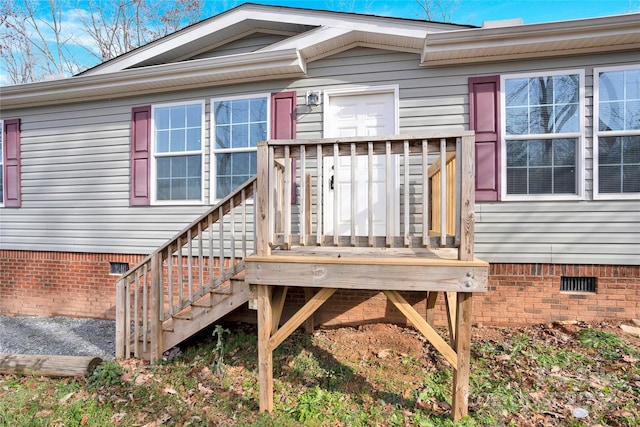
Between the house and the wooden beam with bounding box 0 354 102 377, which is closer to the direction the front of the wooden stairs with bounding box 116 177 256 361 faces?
the wooden beam

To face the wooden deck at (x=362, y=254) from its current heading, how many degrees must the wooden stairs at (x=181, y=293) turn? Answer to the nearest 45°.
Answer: approximately 135° to its left

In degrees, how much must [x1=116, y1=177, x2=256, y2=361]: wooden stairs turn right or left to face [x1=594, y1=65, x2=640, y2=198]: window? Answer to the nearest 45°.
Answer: approximately 180°

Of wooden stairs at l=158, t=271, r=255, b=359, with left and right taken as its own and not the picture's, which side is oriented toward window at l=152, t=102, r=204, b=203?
right

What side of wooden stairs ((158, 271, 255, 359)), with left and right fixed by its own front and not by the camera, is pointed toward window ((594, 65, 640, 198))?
back

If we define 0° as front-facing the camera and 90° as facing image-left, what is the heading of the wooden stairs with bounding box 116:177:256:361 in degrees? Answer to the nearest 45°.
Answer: approximately 90°

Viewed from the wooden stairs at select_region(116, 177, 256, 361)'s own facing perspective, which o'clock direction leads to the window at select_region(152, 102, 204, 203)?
The window is roughly at 3 o'clock from the wooden stairs.

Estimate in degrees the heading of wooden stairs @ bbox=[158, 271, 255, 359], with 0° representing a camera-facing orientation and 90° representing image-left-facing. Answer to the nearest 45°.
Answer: approximately 90°
